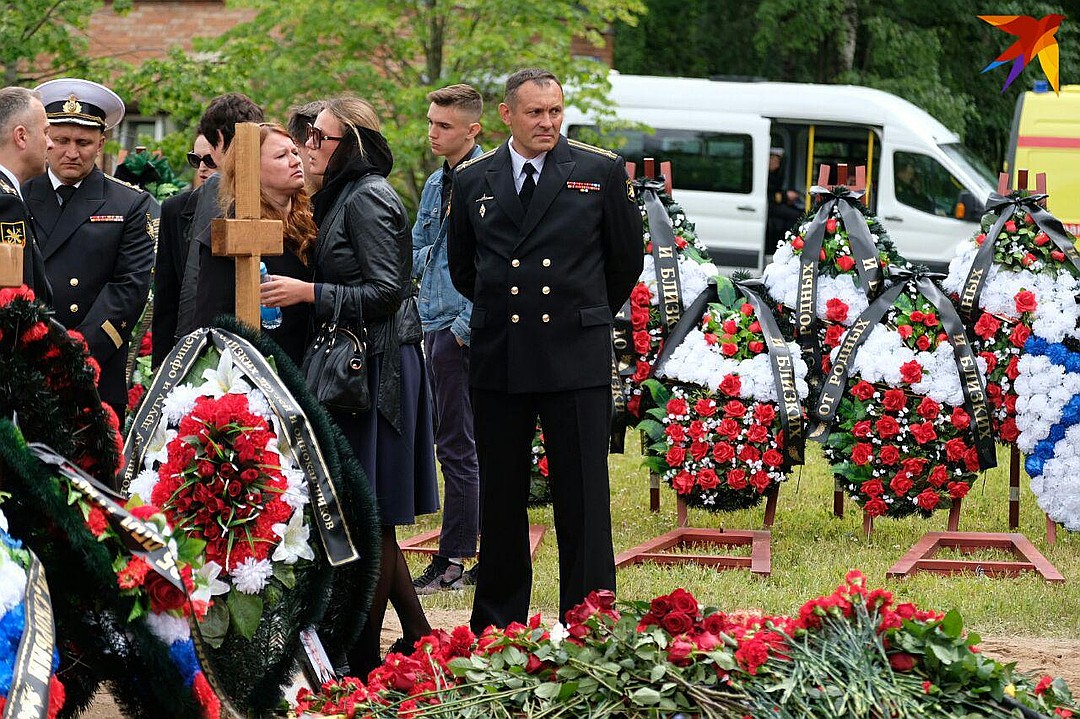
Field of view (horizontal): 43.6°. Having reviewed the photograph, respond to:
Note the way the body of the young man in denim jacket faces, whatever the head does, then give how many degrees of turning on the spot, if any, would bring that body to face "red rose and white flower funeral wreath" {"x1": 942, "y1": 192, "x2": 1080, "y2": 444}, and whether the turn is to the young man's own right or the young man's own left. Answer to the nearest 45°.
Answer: approximately 135° to the young man's own left

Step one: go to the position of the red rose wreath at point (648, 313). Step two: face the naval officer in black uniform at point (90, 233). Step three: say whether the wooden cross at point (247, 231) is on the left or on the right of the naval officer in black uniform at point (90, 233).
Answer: left

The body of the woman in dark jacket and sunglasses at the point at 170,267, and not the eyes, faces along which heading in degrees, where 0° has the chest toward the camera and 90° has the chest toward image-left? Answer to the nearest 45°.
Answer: approximately 315°

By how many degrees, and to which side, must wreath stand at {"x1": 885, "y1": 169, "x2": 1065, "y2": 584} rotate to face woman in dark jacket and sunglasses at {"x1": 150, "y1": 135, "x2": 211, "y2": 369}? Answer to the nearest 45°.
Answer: approximately 45° to its right

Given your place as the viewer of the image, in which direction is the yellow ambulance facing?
facing to the right of the viewer

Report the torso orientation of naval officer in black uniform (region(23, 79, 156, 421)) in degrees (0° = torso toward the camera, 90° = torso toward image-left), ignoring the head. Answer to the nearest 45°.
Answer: approximately 45°

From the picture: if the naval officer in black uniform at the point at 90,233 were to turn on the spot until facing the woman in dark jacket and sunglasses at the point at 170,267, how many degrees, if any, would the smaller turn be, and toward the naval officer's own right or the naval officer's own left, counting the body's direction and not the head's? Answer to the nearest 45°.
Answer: approximately 90° to the naval officer's own left
